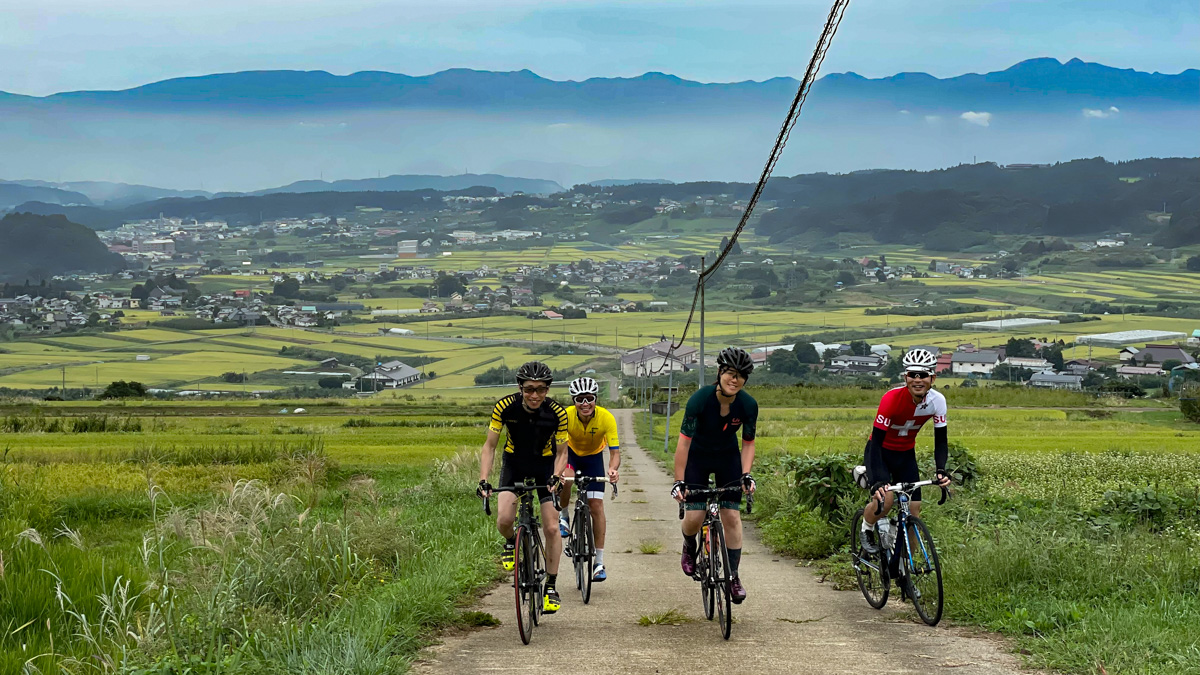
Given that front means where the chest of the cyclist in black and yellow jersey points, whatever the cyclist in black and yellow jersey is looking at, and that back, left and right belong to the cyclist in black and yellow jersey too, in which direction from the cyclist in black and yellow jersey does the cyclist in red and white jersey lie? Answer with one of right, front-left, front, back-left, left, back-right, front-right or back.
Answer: left

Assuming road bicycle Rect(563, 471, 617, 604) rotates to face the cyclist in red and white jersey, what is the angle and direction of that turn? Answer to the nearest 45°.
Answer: approximately 45° to its left

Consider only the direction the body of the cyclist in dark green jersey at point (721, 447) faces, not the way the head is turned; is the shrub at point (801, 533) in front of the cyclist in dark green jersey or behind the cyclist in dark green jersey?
behind

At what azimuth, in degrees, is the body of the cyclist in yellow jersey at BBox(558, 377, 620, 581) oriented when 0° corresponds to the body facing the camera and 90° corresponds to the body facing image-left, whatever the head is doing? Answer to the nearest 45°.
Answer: approximately 0°

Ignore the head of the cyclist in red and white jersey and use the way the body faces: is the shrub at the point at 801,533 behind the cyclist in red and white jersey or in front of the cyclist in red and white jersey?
behind

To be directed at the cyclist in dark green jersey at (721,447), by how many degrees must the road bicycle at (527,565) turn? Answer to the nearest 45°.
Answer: approximately 90° to its left
